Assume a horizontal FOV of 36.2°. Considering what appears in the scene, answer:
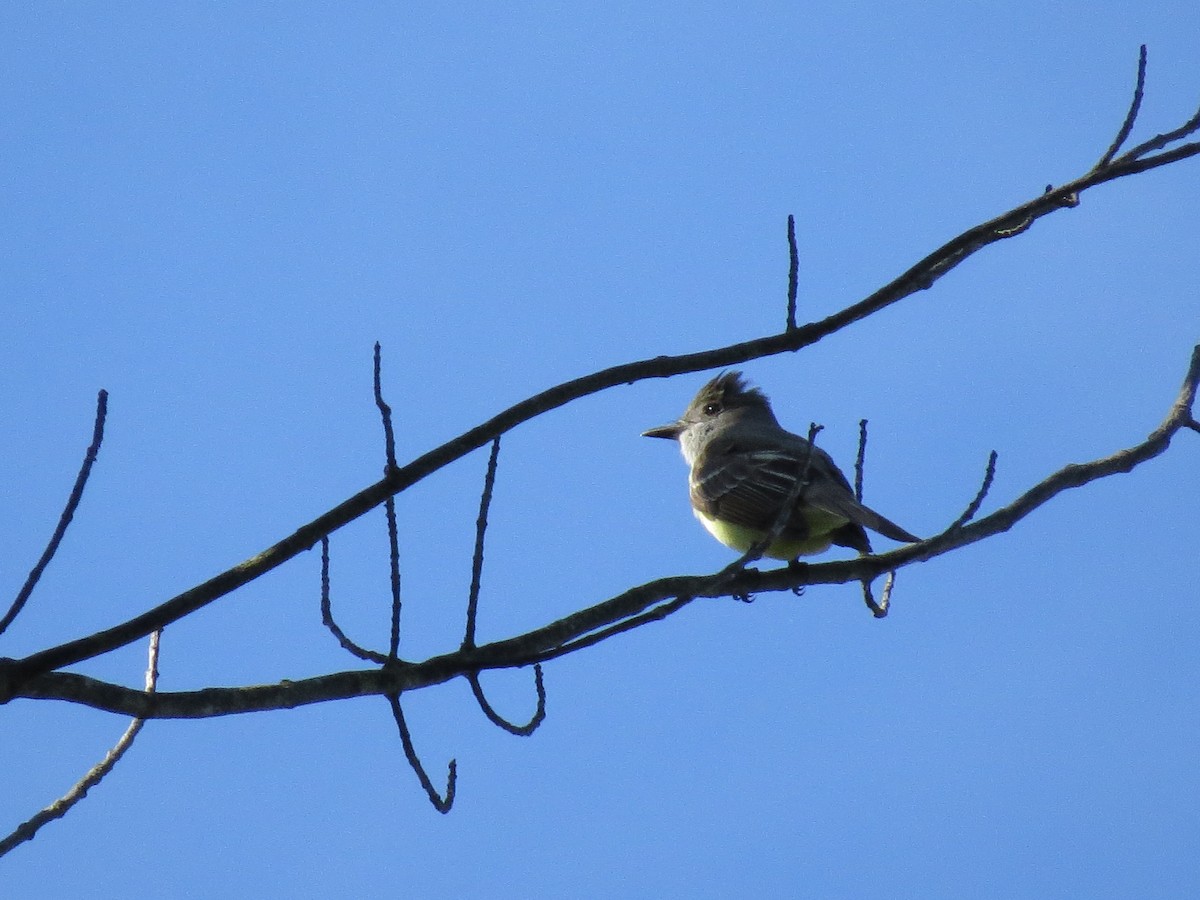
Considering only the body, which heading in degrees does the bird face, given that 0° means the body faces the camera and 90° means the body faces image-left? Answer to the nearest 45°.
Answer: approximately 90°
